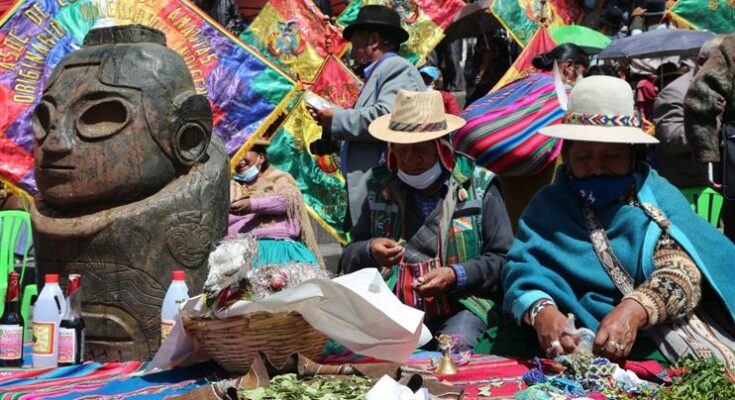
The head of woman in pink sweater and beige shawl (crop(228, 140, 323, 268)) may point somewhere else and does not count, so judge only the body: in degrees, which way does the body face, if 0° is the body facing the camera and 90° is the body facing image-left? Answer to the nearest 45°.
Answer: approximately 45°

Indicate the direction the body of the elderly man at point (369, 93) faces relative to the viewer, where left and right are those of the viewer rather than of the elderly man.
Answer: facing to the left of the viewer

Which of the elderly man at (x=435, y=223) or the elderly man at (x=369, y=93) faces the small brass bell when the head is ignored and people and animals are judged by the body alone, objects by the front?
the elderly man at (x=435, y=223)

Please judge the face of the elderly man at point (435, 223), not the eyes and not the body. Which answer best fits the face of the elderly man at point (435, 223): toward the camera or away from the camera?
toward the camera

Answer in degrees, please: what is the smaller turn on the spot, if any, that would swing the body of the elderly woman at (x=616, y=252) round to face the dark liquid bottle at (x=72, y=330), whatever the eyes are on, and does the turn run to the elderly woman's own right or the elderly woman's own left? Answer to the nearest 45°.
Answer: approximately 90° to the elderly woman's own right

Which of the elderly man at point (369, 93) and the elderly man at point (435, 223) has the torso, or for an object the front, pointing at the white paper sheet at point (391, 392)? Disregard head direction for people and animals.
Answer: the elderly man at point (435, 223)

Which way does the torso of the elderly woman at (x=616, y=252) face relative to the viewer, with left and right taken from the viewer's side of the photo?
facing the viewer

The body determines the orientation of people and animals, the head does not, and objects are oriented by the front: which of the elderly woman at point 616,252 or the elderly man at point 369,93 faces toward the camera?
the elderly woman

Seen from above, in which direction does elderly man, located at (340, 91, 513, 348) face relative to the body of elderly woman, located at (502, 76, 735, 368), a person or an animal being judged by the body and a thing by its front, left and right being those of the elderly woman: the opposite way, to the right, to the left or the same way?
the same way

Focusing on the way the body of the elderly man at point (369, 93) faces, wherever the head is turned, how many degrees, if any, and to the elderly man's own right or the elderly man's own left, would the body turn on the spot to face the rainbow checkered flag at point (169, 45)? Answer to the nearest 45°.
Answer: approximately 45° to the elderly man's own right

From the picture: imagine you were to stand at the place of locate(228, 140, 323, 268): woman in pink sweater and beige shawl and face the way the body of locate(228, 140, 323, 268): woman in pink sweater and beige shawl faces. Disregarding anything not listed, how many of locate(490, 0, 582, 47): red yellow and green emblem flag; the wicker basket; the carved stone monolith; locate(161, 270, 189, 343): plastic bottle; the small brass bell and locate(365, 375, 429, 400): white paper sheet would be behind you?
1

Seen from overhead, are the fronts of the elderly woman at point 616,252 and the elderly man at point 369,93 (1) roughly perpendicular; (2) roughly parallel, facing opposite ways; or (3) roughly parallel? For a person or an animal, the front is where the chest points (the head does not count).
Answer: roughly perpendicular

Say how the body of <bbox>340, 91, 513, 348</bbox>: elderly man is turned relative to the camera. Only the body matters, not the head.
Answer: toward the camera

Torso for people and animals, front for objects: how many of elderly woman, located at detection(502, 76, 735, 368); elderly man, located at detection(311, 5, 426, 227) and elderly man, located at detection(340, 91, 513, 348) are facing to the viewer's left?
1

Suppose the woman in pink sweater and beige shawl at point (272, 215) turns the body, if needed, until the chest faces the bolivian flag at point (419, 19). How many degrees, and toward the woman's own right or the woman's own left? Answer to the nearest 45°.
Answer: approximately 180°

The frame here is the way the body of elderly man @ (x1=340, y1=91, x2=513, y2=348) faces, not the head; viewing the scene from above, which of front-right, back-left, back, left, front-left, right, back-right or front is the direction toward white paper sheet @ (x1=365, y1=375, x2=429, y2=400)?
front

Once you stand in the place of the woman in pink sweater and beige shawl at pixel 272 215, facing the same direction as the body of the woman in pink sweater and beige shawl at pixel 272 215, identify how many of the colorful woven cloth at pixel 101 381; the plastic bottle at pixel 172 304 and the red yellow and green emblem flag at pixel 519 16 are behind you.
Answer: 1

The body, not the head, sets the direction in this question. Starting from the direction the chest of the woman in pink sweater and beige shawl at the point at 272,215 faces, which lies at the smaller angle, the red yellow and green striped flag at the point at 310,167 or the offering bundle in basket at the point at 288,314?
the offering bundle in basket
